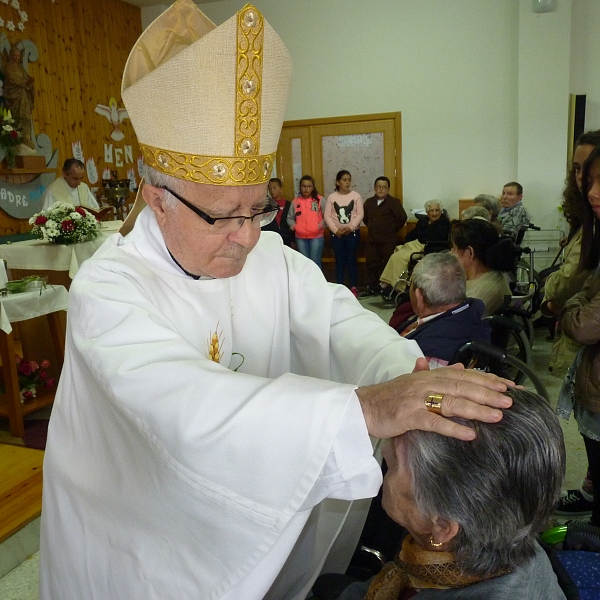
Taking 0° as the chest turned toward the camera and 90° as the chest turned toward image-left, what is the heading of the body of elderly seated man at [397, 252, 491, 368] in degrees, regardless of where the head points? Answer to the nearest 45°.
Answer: approximately 135°

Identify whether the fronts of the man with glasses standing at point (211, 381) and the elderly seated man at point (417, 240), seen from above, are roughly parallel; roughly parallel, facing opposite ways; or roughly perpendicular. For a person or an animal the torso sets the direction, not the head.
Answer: roughly perpendicular

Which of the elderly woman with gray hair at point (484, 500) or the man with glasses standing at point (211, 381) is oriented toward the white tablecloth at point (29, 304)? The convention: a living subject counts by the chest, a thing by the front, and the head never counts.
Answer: the elderly woman with gray hair

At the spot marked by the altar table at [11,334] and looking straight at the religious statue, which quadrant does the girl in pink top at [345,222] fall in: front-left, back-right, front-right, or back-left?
front-right

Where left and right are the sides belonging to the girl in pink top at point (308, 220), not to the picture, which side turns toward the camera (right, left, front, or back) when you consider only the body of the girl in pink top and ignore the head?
front

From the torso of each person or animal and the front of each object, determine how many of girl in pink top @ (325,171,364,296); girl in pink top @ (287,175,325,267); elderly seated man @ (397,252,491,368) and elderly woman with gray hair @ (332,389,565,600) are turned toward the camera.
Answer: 2

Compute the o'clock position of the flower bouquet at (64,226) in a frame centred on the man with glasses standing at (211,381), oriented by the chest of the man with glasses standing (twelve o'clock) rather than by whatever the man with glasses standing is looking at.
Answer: The flower bouquet is roughly at 7 o'clock from the man with glasses standing.

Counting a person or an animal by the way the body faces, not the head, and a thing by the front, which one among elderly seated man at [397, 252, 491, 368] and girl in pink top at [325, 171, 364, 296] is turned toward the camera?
the girl in pink top

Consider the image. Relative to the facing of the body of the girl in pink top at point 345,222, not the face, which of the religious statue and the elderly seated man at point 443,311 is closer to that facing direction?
the elderly seated man

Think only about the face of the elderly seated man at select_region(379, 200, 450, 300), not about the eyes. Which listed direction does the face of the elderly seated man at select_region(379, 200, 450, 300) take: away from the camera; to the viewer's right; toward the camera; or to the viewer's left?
toward the camera

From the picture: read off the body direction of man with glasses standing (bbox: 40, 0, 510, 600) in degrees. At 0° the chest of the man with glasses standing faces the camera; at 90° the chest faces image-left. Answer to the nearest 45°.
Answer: approximately 315°

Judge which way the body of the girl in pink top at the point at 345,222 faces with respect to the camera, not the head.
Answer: toward the camera

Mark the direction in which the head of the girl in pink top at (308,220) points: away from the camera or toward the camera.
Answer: toward the camera

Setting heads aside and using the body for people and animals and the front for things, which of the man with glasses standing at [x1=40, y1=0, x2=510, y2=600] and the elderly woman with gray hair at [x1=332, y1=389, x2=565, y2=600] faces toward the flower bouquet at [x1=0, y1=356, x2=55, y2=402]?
the elderly woman with gray hair

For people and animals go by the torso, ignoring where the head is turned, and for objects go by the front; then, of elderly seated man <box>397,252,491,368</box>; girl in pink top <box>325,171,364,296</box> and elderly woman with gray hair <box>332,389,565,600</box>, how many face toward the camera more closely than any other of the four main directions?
1

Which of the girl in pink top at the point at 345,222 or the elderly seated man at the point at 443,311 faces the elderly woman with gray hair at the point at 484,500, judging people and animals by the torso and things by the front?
the girl in pink top
